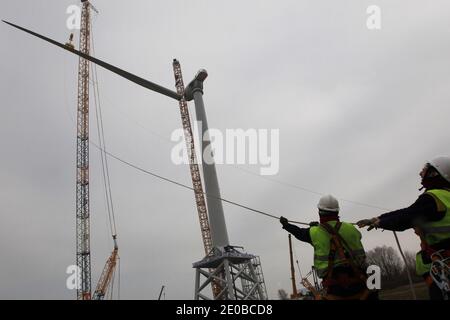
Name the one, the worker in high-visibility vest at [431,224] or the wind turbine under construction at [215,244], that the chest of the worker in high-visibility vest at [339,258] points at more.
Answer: the wind turbine under construction

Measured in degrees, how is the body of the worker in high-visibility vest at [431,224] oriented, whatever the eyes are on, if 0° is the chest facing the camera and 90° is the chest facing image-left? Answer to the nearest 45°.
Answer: approximately 90°

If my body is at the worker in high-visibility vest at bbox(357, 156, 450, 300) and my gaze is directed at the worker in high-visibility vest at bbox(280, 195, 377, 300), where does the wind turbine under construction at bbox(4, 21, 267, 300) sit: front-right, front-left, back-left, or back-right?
front-right

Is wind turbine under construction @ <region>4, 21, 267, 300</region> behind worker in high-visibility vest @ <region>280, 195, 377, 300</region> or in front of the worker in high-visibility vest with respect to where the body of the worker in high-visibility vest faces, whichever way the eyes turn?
in front

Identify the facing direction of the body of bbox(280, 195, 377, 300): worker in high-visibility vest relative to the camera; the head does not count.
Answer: away from the camera

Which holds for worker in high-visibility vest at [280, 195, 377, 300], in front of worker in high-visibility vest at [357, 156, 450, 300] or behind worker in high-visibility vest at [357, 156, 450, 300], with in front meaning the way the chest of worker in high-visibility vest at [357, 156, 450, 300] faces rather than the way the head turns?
in front
